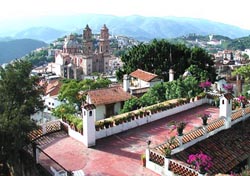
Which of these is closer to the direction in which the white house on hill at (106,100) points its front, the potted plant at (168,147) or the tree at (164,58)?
the potted plant

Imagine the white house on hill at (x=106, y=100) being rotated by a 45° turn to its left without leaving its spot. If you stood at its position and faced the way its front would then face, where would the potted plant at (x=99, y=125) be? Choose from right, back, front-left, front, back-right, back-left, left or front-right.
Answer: right

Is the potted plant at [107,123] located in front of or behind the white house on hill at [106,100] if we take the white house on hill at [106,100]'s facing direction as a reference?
in front

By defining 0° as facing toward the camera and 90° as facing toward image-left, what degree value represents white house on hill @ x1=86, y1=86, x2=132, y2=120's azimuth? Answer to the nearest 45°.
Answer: approximately 315°

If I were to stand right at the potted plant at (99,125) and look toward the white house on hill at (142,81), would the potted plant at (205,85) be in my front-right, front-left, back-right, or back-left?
front-right

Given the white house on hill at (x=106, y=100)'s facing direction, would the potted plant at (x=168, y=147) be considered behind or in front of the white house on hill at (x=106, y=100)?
in front

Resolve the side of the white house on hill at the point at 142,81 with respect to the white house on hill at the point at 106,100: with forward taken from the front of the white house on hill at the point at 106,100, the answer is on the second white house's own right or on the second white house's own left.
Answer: on the second white house's own left

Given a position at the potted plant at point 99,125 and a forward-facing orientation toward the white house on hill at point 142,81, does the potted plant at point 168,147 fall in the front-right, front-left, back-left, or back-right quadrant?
back-right

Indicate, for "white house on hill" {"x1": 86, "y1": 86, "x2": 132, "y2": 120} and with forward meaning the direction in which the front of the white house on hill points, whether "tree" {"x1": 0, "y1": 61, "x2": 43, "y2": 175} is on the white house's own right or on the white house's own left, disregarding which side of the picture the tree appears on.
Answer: on the white house's own right
